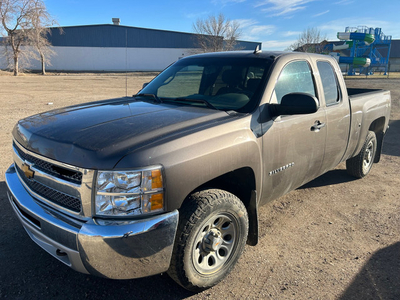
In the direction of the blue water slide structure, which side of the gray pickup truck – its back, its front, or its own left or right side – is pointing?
back

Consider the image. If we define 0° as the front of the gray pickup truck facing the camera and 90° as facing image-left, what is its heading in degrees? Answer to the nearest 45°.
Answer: approximately 45°
